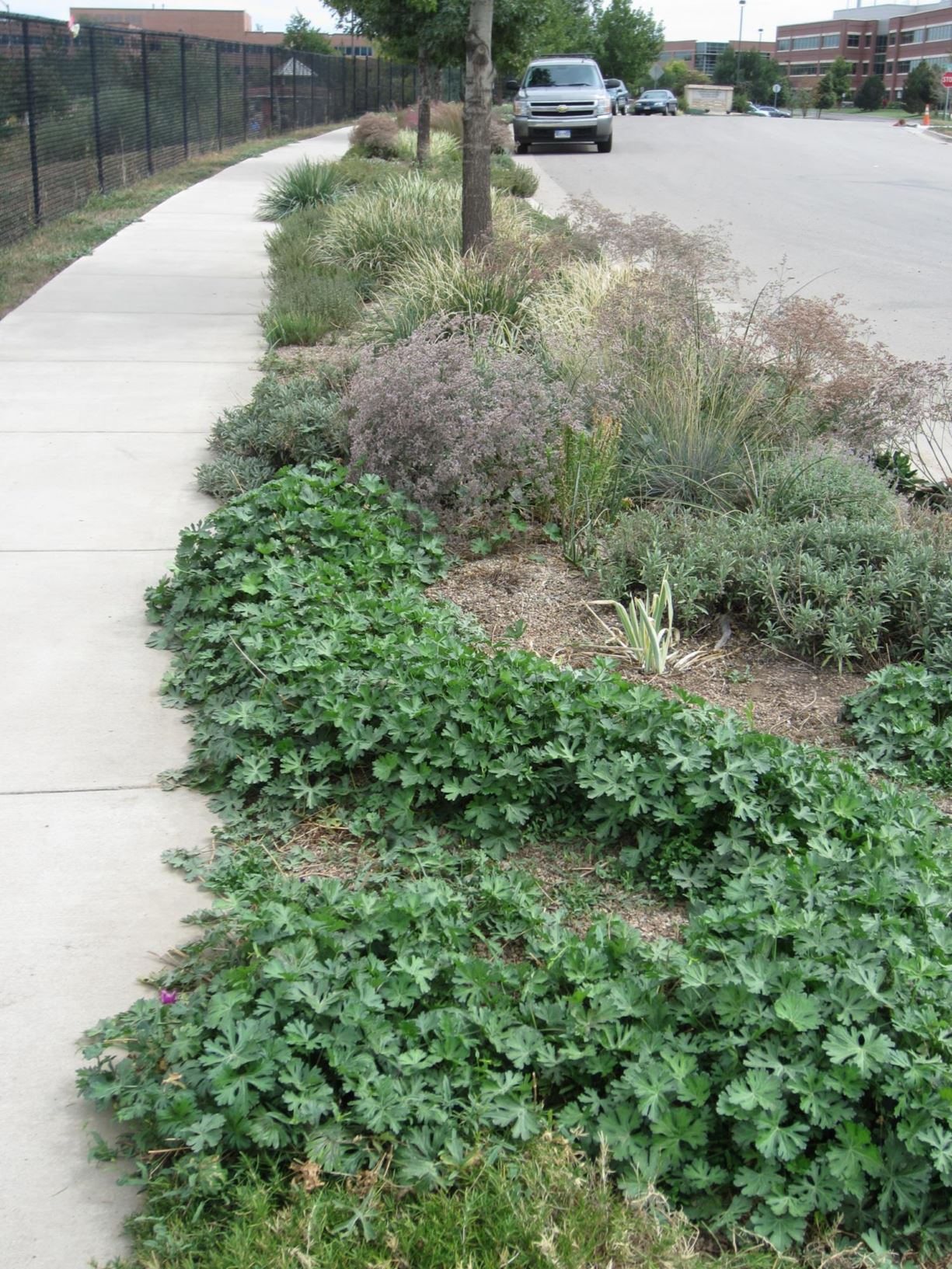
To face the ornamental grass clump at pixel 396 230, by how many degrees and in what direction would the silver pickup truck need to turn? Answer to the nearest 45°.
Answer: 0° — it already faces it

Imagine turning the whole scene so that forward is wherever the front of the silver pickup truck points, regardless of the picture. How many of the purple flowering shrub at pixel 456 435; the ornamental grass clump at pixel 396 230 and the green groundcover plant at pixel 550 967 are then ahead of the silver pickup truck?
3

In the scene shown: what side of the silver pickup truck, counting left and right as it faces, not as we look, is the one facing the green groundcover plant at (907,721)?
front

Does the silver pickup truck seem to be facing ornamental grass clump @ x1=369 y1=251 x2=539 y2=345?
yes

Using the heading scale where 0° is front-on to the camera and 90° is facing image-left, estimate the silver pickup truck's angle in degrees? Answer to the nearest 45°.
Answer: approximately 0°

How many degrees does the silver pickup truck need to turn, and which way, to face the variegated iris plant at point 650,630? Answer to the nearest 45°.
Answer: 0° — it already faces it

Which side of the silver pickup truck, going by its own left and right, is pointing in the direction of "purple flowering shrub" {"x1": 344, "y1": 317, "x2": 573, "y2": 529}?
front

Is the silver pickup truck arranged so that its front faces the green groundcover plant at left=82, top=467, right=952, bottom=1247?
yes
